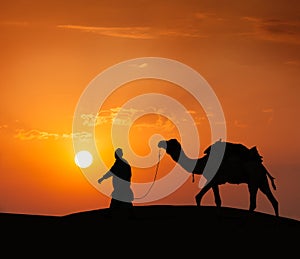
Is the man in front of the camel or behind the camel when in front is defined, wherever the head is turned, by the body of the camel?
in front

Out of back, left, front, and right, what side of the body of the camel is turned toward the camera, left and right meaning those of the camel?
left
